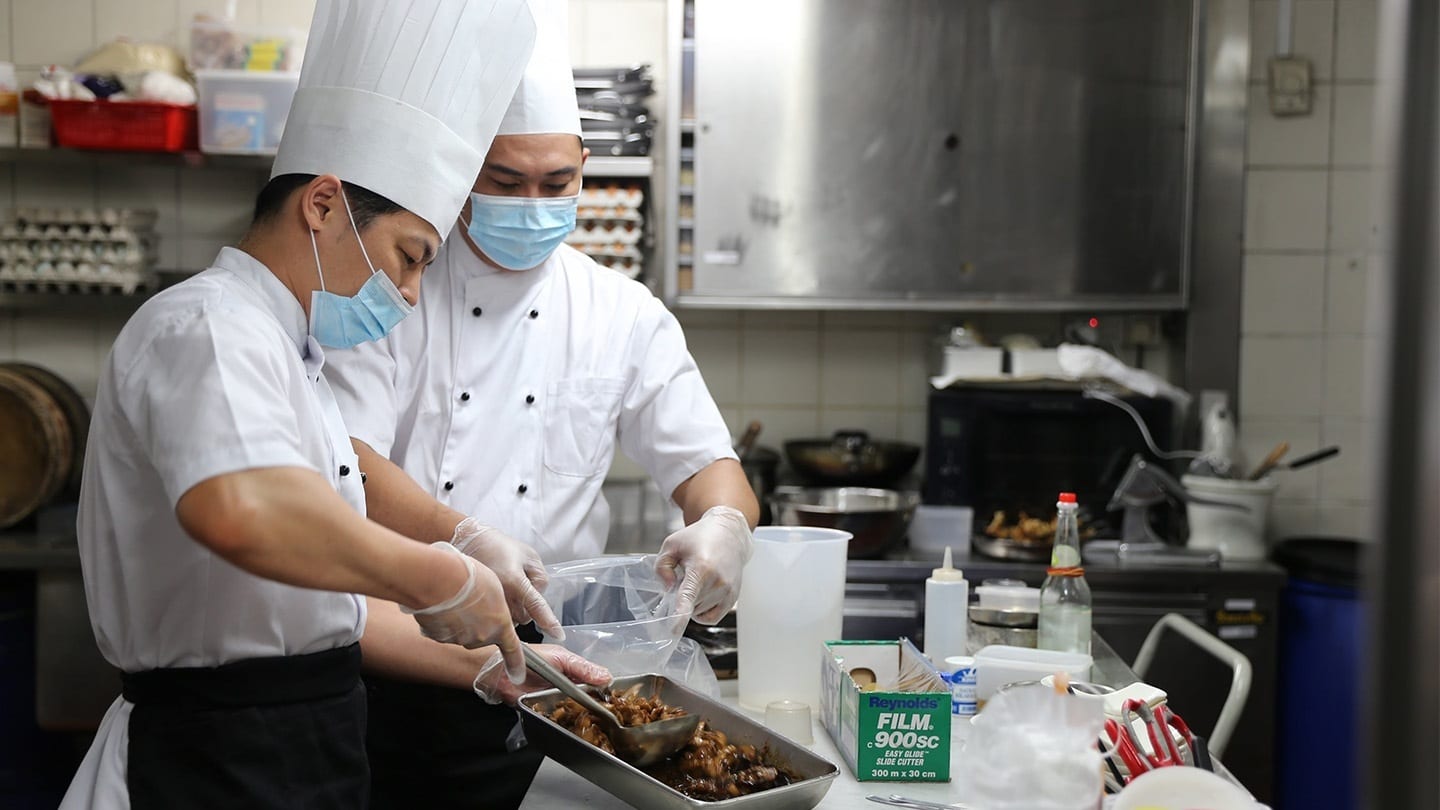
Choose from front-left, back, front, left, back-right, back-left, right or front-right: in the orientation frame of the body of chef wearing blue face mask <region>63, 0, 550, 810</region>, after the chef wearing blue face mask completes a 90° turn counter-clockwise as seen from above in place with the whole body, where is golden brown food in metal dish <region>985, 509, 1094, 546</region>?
front-right

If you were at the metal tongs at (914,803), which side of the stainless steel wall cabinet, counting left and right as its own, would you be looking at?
front

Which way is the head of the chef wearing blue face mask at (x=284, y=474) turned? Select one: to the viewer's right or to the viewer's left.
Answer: to the viewer's right

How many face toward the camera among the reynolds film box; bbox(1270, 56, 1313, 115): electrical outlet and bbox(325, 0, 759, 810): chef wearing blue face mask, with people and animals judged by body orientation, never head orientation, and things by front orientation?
3

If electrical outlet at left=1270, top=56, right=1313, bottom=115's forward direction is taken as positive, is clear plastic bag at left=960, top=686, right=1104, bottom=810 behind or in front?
in front

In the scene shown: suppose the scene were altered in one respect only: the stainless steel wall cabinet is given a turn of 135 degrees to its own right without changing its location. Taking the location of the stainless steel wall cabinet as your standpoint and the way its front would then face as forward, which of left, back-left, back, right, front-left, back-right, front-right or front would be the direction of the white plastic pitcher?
back-left

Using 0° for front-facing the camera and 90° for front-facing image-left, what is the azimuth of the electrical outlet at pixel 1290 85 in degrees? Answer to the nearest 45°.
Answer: approximately 0°

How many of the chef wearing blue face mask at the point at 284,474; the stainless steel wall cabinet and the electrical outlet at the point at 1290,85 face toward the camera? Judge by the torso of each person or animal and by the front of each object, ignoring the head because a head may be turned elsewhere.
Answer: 2

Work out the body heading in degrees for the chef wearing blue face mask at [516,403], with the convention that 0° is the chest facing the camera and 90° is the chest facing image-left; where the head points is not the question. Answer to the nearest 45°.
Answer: approximately 0°

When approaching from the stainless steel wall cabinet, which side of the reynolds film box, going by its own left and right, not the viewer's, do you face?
back
